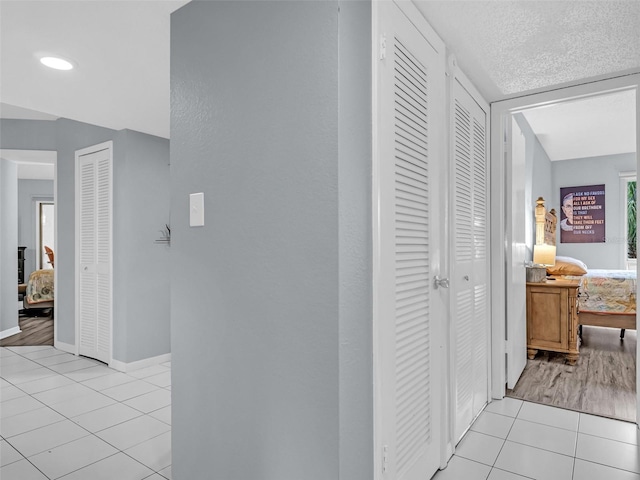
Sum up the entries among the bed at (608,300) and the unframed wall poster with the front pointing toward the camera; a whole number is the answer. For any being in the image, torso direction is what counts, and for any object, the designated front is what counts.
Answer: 1

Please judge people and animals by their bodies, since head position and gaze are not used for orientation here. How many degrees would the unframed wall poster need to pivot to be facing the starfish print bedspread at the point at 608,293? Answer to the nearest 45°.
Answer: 0° — it already faces it

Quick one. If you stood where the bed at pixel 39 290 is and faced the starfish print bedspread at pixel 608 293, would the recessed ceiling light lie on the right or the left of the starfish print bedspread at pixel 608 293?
right

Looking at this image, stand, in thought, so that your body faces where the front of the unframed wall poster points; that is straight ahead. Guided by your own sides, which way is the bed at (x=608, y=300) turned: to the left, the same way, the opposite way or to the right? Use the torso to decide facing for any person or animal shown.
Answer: to the left

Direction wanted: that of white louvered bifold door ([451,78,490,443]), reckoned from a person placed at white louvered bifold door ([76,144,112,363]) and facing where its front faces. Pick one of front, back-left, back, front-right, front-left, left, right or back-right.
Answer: left

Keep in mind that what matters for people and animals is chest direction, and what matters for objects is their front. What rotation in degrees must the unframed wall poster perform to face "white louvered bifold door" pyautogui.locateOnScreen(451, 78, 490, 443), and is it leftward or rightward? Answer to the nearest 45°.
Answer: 0° — it already faces it

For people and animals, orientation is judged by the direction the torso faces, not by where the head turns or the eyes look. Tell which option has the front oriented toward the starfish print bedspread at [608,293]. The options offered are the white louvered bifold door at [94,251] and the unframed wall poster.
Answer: the unframed wall poster

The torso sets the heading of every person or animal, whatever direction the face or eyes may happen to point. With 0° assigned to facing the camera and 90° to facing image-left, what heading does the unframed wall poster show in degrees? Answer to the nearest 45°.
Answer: approximately 0°
